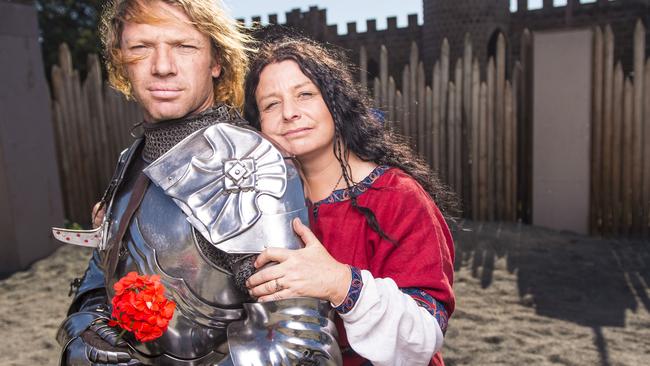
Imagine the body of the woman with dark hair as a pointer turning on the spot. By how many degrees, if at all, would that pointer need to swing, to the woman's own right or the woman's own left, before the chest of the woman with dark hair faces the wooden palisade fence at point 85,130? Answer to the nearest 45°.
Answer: approximately 90° to the woman's own right

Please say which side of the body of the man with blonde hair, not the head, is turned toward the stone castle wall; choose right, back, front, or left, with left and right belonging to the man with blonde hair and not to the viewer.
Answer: back

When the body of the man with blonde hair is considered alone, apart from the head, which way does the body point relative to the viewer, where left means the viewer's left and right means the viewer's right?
facing the viewer and to the left of the viewer

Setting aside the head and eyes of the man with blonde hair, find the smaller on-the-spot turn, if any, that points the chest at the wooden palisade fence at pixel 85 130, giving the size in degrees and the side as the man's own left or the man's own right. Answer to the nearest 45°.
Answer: approximately 135° to the man's own right

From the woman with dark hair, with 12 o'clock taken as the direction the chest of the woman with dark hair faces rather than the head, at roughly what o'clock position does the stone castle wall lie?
The stone castle wall is roughly at 5 o'clock from the woman with dark hair.

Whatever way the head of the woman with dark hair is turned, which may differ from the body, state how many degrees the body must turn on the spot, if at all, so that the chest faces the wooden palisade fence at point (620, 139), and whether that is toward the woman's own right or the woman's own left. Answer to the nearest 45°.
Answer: approximately 180°

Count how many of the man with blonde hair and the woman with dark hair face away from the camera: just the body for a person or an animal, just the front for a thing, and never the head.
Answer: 0

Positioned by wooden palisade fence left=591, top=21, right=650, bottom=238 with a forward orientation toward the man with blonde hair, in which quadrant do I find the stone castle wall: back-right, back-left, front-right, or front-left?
back-right
